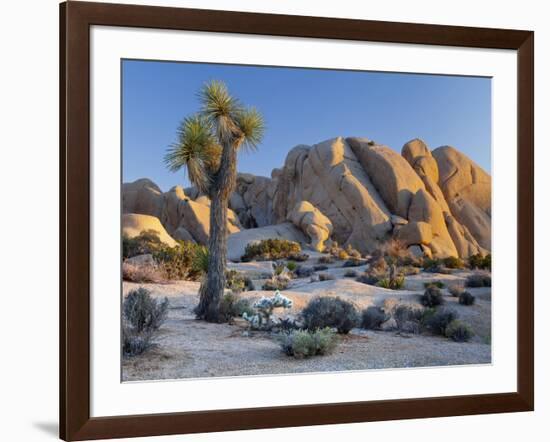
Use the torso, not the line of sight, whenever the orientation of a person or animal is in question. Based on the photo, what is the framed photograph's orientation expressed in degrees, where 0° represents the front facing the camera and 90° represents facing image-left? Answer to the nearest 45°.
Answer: approximately 315°
